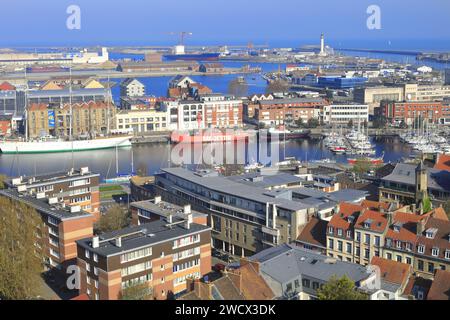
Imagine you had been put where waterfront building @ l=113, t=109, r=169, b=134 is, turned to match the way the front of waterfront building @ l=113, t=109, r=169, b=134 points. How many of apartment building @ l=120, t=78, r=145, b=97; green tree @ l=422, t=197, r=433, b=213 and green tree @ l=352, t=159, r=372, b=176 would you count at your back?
1

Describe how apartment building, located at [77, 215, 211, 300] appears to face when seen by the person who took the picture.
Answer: facing the viewer and to the right of the viewer

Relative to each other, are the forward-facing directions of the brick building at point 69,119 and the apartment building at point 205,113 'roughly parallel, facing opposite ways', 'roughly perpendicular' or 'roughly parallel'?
roughly parallel

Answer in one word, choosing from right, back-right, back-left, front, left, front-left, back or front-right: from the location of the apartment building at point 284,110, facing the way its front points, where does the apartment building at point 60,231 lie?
front

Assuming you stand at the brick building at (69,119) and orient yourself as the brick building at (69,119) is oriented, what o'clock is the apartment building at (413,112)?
The apartment building is roughly at 9 o'clock from the brick building.

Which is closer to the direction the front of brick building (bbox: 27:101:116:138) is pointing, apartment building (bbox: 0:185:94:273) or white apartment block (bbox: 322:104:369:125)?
the apartment building

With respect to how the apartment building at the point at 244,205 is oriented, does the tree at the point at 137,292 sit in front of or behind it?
in front

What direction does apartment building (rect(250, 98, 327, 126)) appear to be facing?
toward the camera

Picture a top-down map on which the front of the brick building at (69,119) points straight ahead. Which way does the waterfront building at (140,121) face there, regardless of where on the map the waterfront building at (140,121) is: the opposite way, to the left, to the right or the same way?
the same way

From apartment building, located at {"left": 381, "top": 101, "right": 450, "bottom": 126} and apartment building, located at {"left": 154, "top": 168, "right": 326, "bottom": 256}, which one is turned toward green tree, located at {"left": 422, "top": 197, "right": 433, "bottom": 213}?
apartment building, located at {"left": 381, "top": 101, "right": 450, "bottom": 126}

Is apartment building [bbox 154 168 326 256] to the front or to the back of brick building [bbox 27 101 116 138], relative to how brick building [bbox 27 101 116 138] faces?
to the front

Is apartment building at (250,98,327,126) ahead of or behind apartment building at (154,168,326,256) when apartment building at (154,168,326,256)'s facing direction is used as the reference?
behind

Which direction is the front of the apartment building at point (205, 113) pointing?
toward the camera

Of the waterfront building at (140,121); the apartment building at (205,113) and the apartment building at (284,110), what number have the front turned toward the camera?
3

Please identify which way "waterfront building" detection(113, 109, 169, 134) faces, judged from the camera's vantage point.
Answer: facing the viewer
